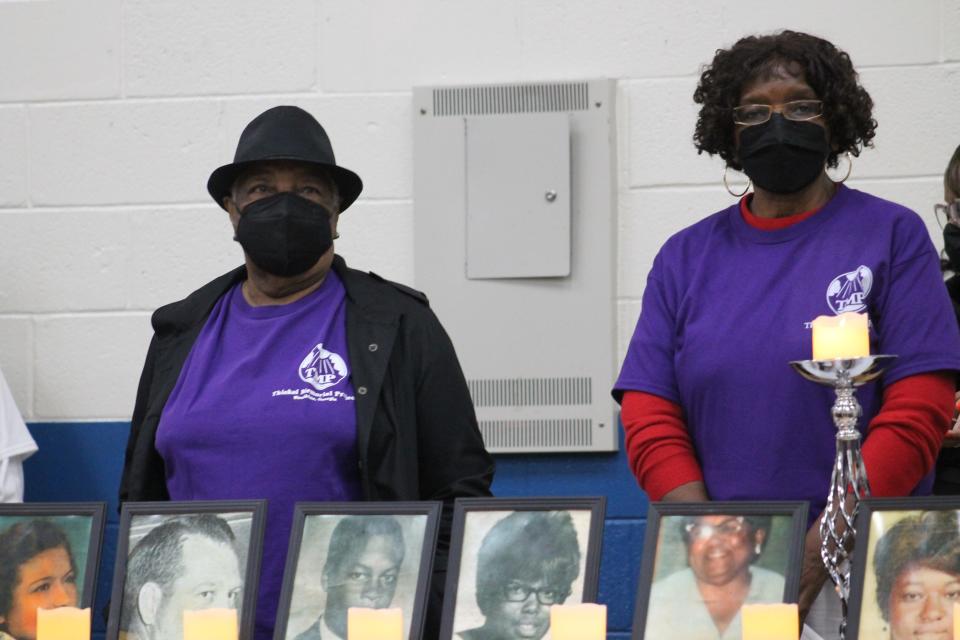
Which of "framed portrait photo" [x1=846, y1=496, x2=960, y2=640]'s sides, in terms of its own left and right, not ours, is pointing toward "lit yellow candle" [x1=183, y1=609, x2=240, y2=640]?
right

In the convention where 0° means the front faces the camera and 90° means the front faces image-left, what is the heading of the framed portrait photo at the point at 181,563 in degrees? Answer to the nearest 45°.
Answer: approximately 0°

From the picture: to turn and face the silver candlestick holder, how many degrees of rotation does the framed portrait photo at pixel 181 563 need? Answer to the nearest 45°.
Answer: approximately 90° to its left

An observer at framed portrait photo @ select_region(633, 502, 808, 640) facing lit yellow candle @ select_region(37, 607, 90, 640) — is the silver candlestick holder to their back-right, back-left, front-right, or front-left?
back-right

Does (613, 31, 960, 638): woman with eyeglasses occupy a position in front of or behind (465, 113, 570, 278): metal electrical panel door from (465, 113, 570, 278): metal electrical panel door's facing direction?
in front

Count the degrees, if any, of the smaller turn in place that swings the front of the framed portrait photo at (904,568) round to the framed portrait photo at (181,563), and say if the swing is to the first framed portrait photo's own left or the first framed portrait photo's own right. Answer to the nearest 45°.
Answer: approximately 90° to the first framed portrait photo's own right

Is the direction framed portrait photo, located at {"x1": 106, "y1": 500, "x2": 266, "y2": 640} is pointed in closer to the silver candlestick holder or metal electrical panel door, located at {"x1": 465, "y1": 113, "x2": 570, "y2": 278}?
the silver candlestick holder

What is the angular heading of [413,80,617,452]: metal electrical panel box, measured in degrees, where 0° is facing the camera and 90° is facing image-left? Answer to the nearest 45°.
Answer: approximately 0°
